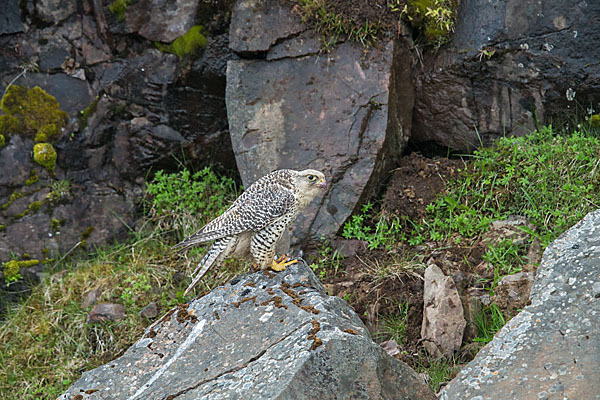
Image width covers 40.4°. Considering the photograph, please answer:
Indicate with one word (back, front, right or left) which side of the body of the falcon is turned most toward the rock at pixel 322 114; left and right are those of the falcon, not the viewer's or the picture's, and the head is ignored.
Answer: left

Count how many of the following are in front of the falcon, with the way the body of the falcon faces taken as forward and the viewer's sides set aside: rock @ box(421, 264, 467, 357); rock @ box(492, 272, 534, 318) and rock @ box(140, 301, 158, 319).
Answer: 2

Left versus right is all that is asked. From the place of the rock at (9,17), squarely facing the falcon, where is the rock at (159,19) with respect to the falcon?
left

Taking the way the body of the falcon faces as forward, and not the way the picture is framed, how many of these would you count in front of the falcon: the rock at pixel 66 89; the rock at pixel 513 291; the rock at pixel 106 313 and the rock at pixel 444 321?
2

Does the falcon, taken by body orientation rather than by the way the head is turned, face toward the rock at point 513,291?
yes

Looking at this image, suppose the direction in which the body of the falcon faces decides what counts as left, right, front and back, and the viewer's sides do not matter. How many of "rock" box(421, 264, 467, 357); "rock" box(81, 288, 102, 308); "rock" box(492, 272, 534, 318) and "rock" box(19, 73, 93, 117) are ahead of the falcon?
2

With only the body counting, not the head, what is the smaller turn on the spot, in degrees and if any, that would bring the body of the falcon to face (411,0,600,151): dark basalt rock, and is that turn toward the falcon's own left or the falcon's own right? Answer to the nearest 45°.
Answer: approximately 45° to the falcon's own left

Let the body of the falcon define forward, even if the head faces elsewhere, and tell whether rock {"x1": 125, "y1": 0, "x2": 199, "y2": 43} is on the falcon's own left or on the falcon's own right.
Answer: on the falcon's own left

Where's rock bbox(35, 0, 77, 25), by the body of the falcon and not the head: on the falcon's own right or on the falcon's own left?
on the falcon's own left

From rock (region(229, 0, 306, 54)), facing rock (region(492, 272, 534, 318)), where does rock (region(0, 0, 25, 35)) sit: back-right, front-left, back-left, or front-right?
back-right

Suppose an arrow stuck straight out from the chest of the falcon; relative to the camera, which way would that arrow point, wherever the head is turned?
to the viewer's right

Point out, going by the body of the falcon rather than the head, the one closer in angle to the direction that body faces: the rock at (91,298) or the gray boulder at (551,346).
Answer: the gray boulder

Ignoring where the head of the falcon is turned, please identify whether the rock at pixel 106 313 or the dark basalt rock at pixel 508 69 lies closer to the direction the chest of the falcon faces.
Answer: the dark basalt rock
